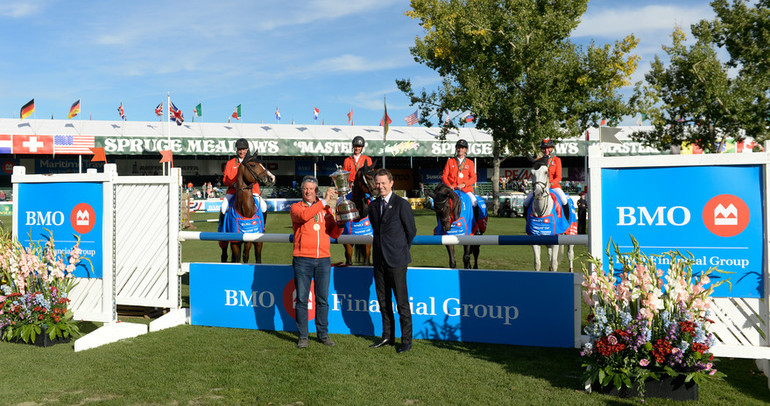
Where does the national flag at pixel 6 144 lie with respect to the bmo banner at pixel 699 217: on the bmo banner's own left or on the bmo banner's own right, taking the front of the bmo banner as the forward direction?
on the bmo banner's own right

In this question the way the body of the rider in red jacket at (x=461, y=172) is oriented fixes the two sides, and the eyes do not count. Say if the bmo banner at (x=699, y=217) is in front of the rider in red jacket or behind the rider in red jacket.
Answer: in front

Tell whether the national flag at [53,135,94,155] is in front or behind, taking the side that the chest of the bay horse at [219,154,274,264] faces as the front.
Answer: behind

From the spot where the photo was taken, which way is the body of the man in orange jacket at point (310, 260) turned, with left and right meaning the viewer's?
facing the viewer

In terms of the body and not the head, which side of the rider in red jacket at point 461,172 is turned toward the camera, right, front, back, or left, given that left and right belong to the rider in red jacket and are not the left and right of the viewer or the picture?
front

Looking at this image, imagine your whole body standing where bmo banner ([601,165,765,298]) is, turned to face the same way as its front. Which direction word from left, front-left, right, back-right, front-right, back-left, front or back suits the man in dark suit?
right

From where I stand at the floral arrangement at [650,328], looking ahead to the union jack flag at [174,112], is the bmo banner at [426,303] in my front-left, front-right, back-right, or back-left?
front-left

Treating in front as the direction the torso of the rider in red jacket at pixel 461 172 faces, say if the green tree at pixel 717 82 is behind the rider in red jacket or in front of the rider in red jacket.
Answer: behind

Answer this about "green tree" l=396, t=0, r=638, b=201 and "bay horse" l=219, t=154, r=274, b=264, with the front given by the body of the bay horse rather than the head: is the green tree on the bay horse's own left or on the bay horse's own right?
on the bay horse's own left

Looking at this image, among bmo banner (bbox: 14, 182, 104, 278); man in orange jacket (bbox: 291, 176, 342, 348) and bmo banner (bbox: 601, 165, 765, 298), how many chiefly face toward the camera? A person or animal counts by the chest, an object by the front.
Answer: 3

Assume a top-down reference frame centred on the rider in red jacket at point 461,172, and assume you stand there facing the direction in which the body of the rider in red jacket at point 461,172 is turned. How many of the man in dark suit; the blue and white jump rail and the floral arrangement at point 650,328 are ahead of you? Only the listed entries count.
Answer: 3

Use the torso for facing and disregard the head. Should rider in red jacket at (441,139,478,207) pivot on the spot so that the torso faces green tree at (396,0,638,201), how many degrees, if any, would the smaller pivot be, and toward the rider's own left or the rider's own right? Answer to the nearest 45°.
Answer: approximately 180°

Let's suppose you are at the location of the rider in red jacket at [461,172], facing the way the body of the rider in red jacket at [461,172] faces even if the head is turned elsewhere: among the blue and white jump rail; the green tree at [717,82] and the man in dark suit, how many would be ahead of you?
2

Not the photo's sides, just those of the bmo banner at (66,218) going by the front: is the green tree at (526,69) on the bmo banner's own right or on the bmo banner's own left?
on the bmo banner's own left

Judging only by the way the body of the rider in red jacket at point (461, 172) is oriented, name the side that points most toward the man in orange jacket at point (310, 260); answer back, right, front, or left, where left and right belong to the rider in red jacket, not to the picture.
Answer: front

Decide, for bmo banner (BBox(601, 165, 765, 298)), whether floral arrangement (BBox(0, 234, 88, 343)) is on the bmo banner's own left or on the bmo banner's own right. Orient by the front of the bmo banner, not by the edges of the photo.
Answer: on the bmo banner's own right

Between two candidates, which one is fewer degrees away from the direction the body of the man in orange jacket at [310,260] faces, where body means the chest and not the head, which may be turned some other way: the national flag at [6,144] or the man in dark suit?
the man in dark suit

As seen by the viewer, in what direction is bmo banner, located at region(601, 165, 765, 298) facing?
toward the camera

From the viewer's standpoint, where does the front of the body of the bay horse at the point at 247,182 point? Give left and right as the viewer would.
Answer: facing the viewer and to the right of the viewer
